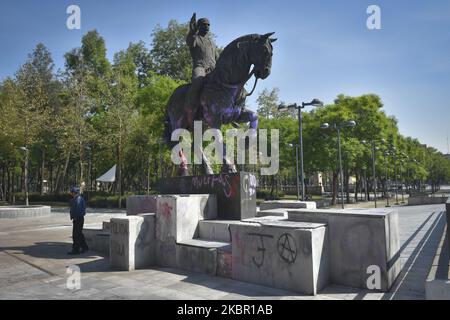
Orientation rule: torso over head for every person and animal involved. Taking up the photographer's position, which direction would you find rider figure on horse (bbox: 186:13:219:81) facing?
facing the viewer and to the right of the viewer

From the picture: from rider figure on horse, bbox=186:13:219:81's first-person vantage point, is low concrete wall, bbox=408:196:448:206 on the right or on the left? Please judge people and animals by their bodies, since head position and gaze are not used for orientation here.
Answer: on its left

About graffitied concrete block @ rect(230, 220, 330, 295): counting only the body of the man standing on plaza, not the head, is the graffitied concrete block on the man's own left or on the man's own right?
on the man's own left

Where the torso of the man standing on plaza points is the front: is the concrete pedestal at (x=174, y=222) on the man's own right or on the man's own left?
on the man's own left

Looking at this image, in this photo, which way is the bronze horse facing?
to the viewer's right
